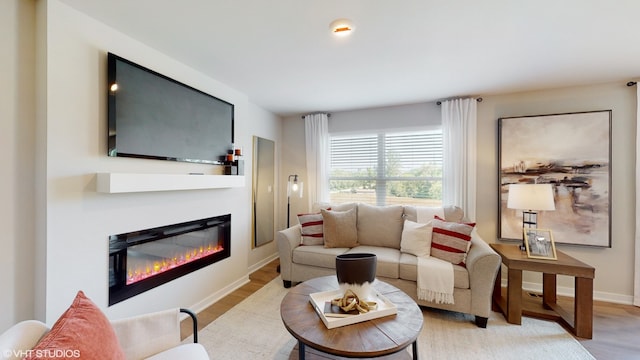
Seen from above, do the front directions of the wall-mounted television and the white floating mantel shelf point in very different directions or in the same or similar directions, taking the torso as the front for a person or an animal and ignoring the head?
same or similar directions

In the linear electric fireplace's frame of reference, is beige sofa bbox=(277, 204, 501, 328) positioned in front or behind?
in front

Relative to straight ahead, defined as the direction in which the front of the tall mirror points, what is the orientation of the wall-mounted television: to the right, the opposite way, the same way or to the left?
the same way

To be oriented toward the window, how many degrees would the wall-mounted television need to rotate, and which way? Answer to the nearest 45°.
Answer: approximately 45° to its left

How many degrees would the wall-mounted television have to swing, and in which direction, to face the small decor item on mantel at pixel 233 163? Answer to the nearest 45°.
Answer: approximately 90° to its left

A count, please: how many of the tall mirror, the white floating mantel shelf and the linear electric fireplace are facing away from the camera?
0

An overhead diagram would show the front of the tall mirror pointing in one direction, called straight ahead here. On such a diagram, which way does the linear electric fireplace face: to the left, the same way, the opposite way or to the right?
the same way

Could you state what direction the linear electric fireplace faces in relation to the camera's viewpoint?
facing the viewer and to the right of the viewer

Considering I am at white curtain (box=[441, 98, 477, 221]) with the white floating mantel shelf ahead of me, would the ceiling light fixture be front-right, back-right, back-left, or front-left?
front-left

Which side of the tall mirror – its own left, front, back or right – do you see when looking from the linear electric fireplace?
right

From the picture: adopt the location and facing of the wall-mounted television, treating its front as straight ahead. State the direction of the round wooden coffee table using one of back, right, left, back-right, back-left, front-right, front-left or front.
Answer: front

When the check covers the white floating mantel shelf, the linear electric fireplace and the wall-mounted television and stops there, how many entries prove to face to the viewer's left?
0

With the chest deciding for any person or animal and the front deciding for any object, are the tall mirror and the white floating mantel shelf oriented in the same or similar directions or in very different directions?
same or similar directions

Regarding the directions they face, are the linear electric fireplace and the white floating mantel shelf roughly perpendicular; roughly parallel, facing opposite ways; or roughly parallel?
roughly parallel

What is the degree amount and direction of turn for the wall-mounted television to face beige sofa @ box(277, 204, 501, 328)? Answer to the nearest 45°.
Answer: approximately 45° to its left
